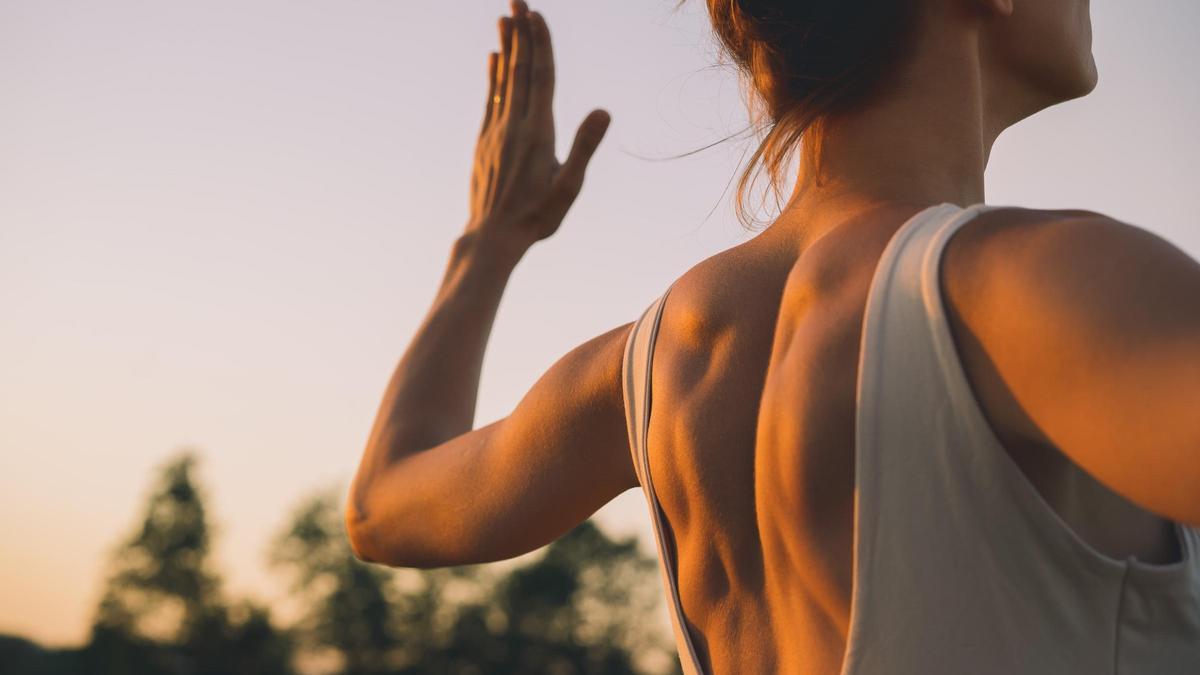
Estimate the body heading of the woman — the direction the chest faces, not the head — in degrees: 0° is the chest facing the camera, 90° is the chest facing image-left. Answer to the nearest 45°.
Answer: approximately 225°

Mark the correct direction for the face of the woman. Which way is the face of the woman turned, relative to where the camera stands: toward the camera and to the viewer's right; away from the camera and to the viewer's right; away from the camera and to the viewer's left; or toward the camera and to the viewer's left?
away from the camera and to the viewer's right
